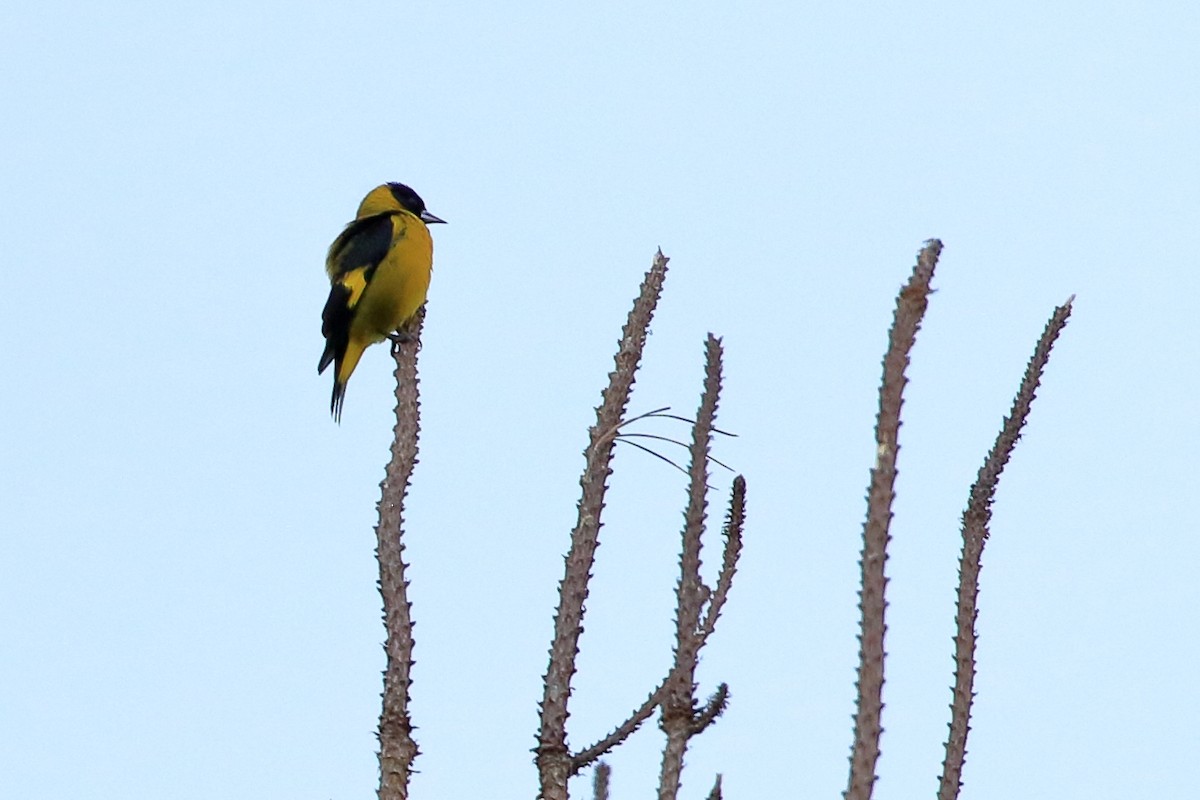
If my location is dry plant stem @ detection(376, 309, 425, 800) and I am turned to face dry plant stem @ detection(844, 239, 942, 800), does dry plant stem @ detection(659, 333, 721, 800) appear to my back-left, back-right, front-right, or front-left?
front-left

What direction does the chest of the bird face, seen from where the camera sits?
to the viewer's right

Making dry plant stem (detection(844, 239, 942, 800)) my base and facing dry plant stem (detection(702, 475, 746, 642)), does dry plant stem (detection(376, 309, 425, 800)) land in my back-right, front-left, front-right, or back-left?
front-left
